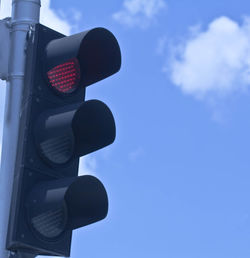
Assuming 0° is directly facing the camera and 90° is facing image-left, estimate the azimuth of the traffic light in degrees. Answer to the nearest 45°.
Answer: approximately 315°
